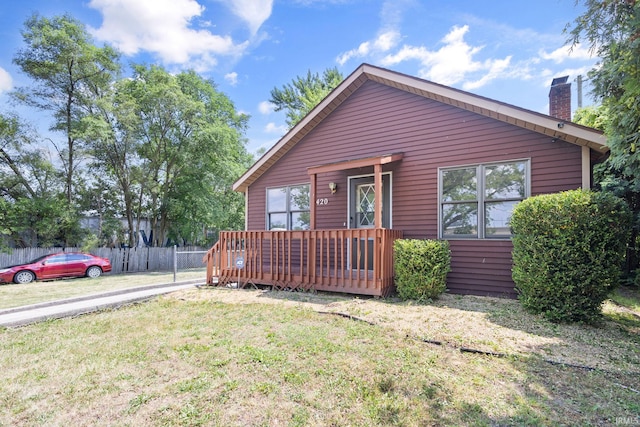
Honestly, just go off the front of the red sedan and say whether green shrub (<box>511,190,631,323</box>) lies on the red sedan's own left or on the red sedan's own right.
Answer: on the red sedan's own left

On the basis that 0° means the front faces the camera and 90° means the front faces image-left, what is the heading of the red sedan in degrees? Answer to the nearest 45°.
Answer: approximately 90°

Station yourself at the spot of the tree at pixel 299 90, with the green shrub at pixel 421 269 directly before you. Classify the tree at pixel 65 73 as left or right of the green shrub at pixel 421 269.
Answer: right
